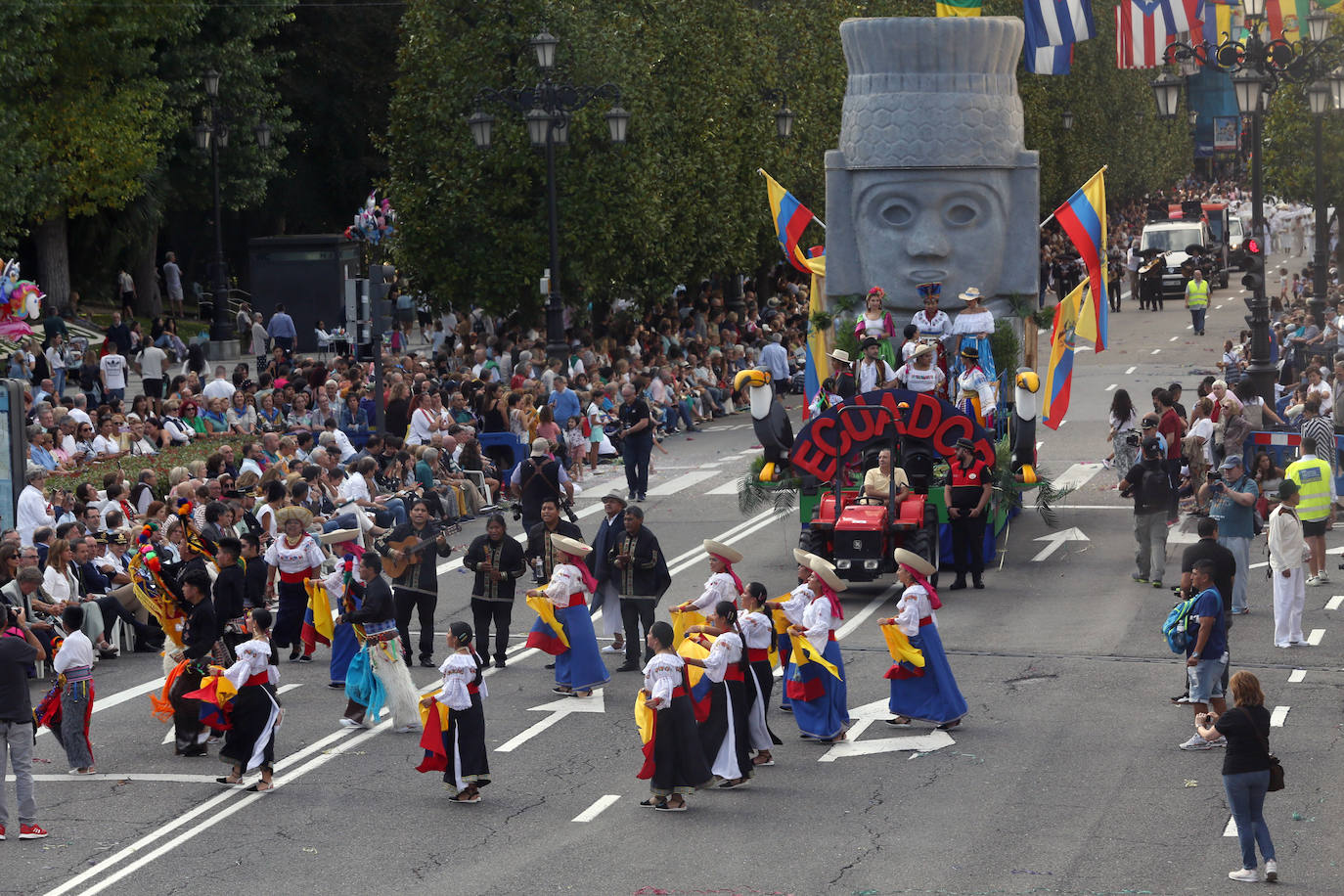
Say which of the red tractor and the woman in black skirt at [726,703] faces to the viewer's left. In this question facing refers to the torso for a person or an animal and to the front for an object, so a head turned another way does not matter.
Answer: the woman in black skirt

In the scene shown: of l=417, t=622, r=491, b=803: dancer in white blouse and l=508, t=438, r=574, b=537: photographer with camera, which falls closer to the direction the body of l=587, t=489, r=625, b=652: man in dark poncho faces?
the dancer in white blouse

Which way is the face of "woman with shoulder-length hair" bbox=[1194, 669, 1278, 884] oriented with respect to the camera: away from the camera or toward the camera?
away from the camera

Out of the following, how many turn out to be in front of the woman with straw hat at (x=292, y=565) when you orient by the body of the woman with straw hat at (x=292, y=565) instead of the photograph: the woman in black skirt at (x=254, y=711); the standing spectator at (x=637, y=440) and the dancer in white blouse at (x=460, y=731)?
2

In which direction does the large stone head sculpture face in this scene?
toward the camera

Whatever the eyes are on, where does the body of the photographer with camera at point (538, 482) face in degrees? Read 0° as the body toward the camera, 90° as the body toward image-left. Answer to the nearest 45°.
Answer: approximately 180°

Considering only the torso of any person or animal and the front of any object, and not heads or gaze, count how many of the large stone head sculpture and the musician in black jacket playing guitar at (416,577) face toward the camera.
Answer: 2

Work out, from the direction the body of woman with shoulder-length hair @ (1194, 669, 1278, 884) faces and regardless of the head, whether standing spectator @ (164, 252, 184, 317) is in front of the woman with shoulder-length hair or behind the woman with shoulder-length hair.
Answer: in front

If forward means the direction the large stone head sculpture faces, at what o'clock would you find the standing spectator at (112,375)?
The standing spectator is roughly at 4 o'clock from the large stone head sculpture.

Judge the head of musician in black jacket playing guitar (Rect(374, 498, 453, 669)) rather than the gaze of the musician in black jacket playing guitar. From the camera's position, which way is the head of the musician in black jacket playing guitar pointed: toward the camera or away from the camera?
toward the camera

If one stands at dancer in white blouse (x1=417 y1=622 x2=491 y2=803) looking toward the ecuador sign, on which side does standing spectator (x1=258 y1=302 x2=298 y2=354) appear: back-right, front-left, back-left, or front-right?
front-left

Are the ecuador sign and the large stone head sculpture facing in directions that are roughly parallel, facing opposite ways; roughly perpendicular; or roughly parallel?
roughly parallel

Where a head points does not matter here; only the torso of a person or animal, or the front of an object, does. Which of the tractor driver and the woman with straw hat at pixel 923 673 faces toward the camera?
the tractor driver

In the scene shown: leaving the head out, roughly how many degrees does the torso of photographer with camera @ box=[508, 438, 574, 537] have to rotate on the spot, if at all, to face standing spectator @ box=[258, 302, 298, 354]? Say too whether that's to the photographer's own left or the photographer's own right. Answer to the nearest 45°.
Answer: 0° — they already face them

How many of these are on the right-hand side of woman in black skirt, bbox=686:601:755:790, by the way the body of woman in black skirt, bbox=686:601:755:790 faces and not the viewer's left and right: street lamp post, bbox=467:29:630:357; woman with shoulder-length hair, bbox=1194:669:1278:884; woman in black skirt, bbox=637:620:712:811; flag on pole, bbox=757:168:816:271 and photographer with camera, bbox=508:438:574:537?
3

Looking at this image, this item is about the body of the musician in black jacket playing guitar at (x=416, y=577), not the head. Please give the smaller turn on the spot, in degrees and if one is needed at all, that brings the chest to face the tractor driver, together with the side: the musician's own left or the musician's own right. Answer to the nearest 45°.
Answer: approximately 135° to the musician's own left

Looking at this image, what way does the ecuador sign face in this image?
toward the camera
